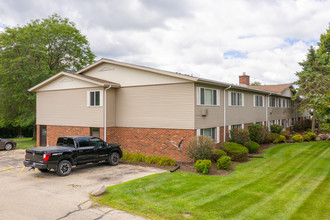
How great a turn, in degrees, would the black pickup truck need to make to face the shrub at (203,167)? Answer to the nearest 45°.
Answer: approximately 45° to its right

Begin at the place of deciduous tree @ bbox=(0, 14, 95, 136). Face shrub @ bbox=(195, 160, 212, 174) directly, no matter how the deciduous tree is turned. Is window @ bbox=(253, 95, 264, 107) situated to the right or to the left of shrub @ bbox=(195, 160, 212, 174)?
left

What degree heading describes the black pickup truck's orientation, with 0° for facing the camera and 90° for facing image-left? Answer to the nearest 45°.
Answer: approximately 225°

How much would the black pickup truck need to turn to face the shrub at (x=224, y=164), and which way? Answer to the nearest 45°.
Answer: approximately 45° to its right
